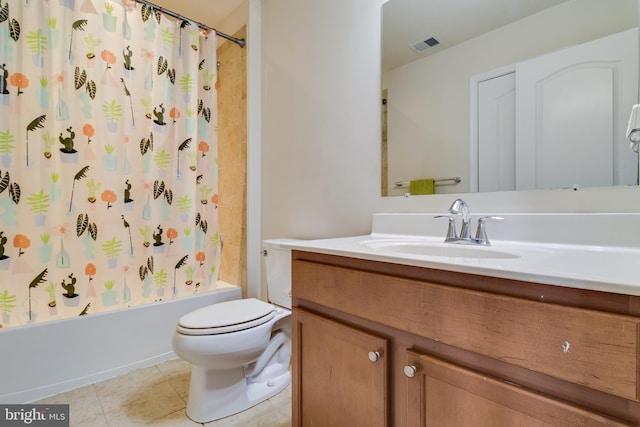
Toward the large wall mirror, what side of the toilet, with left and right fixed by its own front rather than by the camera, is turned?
left

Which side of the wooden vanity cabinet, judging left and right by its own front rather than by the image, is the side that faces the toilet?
right

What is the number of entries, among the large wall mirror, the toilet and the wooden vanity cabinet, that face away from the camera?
0

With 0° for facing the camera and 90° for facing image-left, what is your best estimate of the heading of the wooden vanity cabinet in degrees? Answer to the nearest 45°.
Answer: approximately 45°

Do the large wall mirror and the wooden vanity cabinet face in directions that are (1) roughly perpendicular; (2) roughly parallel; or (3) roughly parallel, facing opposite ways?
roughly parallel

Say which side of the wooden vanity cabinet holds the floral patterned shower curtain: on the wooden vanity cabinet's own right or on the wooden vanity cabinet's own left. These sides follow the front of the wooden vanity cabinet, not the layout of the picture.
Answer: on the wooden vanity cabinet's own right

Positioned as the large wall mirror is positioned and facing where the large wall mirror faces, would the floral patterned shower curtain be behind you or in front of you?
in front

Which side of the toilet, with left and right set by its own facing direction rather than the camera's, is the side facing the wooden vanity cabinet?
left

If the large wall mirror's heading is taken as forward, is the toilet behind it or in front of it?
in front
